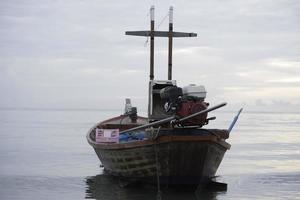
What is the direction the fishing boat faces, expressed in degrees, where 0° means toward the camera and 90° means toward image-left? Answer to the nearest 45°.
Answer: approximately 135°
